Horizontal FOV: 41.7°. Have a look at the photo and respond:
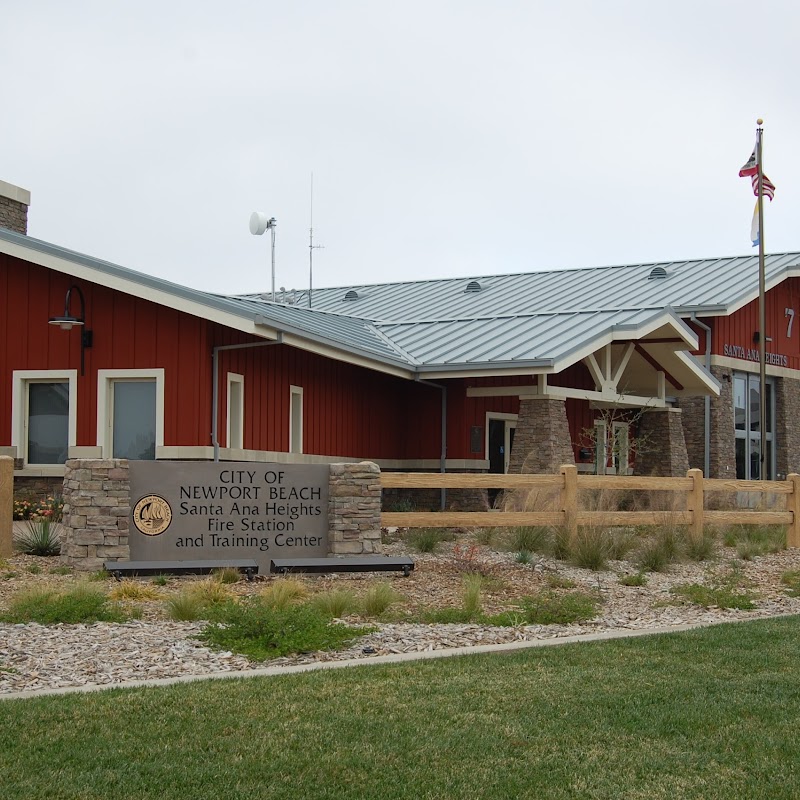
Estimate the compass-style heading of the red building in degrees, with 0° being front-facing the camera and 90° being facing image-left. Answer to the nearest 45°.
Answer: approximately 315°

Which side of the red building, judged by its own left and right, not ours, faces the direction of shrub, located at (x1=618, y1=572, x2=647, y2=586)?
front

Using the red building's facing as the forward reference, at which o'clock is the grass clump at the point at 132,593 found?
The grass clump is roughly at 2 o'clock from the red building.

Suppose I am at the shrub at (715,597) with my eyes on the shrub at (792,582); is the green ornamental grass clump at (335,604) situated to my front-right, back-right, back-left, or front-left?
back-left

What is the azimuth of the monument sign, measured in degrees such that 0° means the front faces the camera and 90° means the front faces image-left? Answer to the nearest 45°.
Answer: approximately 0°

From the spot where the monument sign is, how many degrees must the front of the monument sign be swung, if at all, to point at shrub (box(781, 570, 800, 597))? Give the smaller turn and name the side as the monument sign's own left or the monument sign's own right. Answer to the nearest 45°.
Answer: approximately 90° to the monument sign's own left

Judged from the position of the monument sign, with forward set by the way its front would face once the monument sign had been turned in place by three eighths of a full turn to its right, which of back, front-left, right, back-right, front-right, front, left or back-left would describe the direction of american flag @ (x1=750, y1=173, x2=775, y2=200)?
right

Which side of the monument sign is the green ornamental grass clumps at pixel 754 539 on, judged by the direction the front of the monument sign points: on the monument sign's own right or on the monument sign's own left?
on the monument sign's own left

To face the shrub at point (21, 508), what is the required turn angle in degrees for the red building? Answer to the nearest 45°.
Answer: approximately 90° to its right

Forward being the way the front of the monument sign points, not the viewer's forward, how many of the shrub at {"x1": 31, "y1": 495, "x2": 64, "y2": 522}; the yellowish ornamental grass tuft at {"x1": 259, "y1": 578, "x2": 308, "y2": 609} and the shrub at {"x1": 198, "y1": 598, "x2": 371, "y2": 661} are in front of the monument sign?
2

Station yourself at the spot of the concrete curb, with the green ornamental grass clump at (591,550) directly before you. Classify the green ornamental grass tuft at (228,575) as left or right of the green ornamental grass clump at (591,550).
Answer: left

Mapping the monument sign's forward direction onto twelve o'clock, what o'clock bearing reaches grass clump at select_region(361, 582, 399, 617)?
The grass clump is roughly at 11 o'clock from the monument sign.

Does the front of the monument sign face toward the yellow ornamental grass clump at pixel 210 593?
yes

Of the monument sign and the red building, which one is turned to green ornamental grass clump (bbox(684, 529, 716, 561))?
the red building

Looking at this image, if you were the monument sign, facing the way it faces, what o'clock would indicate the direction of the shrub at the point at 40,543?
The shrub is roughly at 4 o'clock from the monument sign.

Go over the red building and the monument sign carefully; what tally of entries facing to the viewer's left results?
0

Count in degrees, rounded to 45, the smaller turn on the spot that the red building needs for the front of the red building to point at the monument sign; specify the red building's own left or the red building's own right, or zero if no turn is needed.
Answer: approximately 45° to the red building's own right
